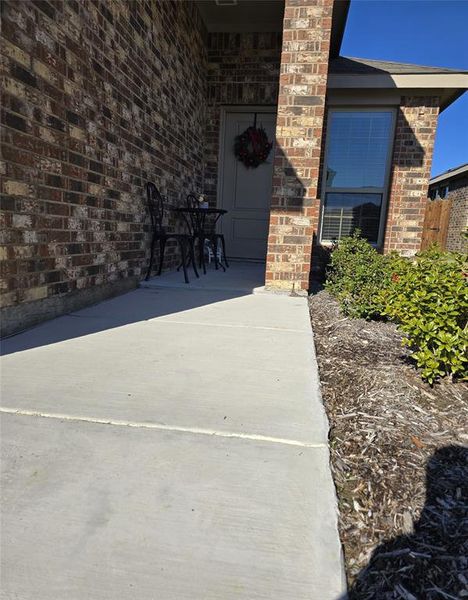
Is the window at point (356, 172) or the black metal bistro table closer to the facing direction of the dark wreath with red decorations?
the black metal bistro table

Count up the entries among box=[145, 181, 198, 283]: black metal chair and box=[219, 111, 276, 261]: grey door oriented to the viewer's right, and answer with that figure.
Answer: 1

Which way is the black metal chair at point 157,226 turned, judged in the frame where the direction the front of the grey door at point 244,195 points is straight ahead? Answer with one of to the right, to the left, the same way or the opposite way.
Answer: to the left

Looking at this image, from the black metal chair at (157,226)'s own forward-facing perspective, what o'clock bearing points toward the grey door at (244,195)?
The grey door is roughly at 10 o'clock from the black metal chair.

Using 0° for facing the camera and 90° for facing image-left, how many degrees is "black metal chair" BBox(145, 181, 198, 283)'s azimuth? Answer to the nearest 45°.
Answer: approximately 270°

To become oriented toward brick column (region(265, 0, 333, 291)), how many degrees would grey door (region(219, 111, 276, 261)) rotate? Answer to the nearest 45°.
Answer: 0° — it already faces it

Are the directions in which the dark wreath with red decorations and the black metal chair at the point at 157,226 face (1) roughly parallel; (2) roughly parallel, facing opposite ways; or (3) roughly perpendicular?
roughly perpendicular

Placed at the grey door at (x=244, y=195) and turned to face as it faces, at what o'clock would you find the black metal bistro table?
The black metal bistro table is roughly at 1 o'clock from the grey door.

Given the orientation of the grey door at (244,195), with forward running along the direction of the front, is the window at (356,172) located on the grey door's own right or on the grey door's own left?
on the grey door's own left

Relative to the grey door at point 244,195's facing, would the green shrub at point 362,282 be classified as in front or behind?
in front

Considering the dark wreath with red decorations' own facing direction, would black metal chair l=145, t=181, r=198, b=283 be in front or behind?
in front

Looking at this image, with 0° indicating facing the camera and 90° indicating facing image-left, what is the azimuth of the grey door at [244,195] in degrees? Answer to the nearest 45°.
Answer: approximately 0°

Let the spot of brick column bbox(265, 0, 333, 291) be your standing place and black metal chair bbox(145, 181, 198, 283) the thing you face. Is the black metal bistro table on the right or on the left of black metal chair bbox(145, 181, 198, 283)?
right

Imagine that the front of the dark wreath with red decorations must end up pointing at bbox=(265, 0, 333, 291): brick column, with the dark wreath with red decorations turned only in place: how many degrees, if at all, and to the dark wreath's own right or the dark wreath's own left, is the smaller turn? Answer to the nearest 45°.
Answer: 0° — it already faces it
